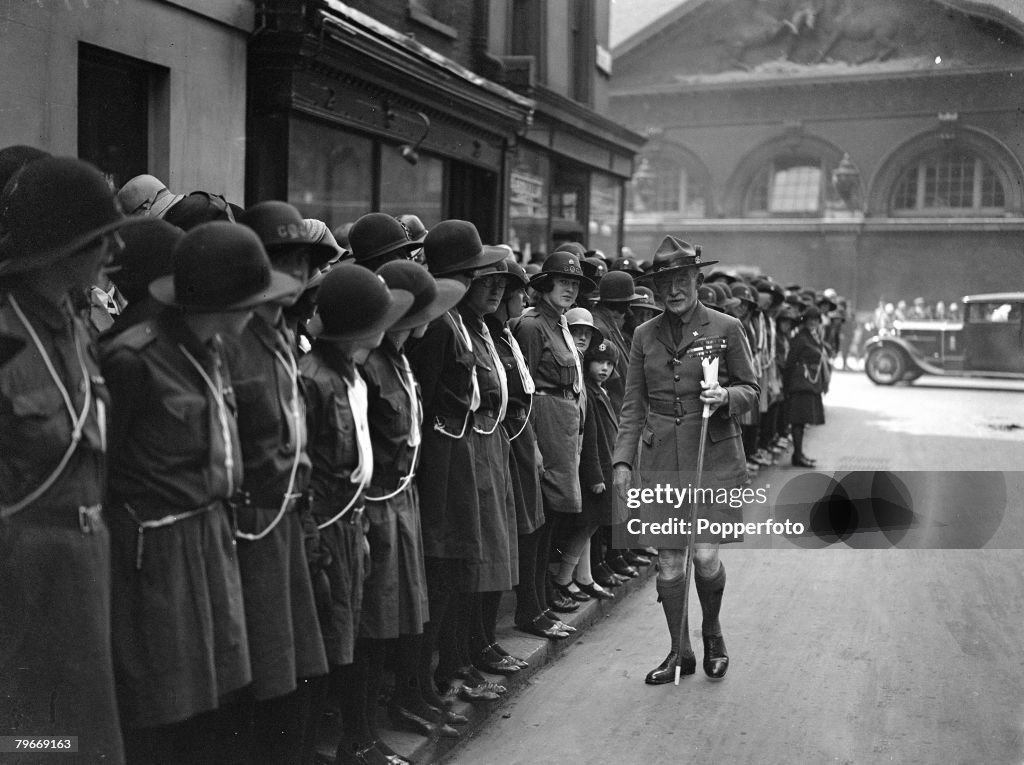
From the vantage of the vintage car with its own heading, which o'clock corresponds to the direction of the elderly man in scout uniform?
The elderly man in scout uniform is roughly at 9 o'clock from the vintage car.

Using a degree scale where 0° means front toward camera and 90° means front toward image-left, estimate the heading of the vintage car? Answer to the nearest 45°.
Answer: approximately 90°
